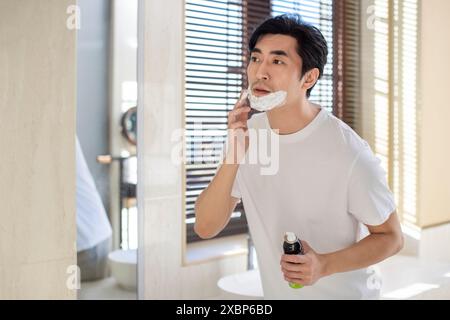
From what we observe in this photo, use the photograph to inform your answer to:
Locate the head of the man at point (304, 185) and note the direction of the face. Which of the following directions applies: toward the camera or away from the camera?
toward the camera

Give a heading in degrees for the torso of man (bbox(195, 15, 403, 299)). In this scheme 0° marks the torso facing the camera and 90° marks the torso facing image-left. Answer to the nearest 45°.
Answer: approximately 45°
